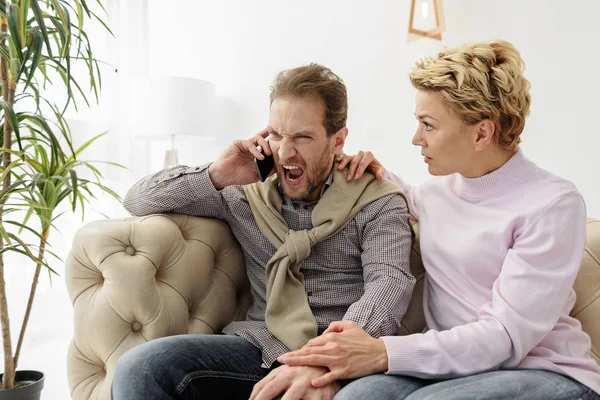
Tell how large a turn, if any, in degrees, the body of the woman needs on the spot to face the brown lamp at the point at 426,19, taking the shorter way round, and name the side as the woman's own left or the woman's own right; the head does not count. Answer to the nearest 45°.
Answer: approximately 135° to the woman's own right

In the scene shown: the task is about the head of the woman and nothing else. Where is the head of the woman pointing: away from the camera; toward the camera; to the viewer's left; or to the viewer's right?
to the viewer's left

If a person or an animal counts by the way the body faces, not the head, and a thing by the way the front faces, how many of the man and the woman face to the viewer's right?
0

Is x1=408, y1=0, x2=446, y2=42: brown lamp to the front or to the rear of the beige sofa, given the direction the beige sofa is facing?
to the rear

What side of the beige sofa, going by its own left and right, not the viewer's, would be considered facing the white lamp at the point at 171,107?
back

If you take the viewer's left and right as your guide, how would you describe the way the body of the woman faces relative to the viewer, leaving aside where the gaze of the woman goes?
facing the viewer and to the left of the viewer
